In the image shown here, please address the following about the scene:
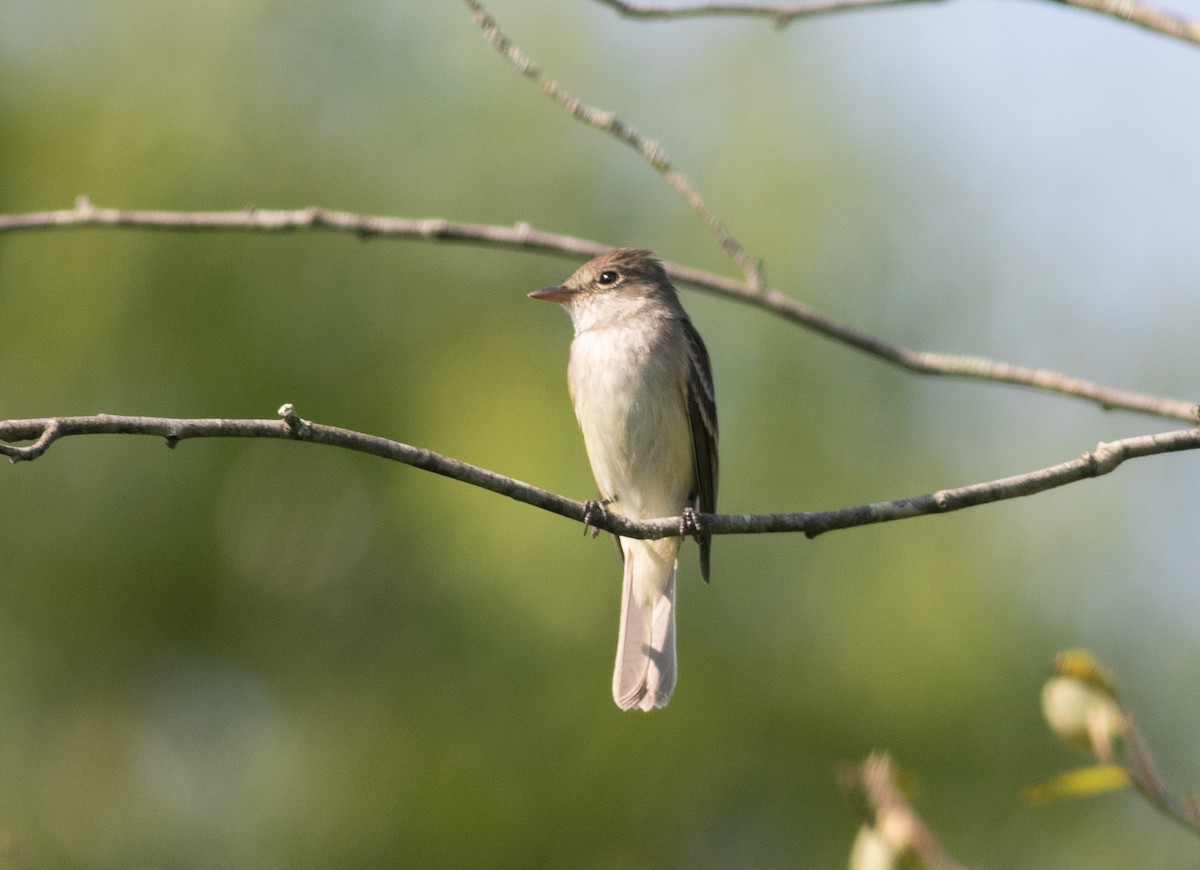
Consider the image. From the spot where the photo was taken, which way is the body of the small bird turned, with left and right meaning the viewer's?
facing the viewer and to the left of the viewer

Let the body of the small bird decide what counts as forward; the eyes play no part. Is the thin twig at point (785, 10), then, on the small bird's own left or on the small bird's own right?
on the small bird's own left
